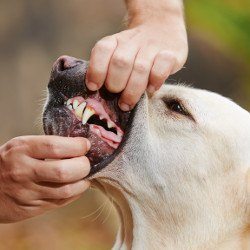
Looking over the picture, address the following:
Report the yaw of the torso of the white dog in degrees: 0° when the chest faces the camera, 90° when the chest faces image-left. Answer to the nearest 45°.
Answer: approximately 90°

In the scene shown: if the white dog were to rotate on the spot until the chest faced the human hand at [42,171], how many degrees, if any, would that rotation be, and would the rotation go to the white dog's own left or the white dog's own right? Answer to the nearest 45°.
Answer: approximately 45° to the white dog's own left
